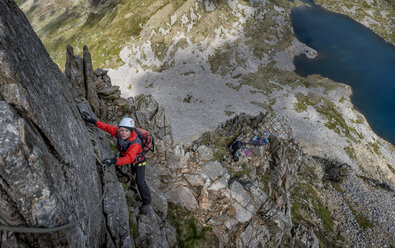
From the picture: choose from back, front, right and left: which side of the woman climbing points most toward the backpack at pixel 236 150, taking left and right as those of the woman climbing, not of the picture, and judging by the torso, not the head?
back

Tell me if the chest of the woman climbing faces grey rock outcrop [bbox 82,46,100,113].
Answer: no

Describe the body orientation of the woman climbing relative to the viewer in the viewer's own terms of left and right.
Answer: facing the viewer and to the left of the viewer
